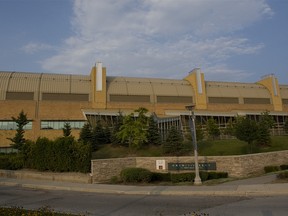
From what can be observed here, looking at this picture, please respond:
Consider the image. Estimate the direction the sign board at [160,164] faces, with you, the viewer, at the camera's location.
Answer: facing the viewer

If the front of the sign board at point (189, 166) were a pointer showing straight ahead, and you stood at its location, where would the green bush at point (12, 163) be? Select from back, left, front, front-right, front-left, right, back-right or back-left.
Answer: right

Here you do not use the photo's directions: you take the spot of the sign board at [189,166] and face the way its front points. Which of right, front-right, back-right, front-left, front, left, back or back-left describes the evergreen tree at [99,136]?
back-right

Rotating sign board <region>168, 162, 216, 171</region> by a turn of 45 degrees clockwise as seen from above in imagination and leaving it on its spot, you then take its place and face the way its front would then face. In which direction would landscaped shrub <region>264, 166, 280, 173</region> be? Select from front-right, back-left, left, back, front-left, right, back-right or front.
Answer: back-left

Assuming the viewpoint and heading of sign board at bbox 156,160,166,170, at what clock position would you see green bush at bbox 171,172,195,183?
The green bush is roughly at 11 o'clock from the sign board.

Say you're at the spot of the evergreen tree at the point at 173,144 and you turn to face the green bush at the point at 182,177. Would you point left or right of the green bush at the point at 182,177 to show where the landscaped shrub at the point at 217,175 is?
left

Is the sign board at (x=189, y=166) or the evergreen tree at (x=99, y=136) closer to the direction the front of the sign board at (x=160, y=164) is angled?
the sign board

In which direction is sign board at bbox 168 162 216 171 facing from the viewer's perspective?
toward the camera

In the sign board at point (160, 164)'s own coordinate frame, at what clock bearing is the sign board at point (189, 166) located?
the sign board at point (189, 166) is roughly at 9 o'clock from the sign board at point (160, 164).

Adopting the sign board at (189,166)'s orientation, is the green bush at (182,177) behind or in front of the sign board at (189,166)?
in front

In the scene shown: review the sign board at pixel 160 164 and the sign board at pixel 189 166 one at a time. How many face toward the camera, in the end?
2
